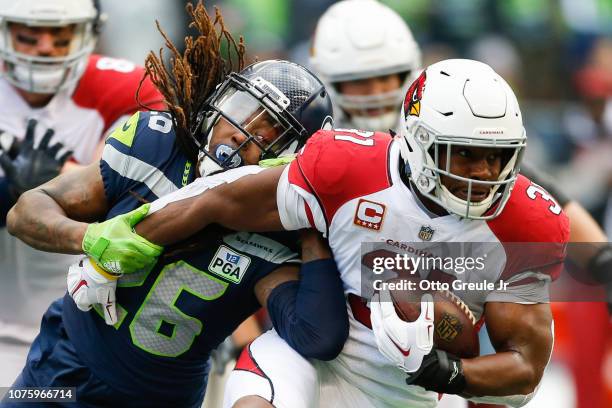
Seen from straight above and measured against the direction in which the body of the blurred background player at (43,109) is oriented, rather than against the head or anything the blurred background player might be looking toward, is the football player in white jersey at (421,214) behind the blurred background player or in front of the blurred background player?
in front

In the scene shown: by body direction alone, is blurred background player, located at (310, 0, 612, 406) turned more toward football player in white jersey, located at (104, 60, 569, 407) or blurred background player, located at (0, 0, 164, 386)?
the football player in white jersey

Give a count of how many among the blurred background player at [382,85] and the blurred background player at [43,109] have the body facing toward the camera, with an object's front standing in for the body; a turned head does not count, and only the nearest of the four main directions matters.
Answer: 2

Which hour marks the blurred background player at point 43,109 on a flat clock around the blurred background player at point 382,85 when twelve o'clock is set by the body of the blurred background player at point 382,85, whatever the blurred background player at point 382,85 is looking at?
the blurred background player at point 43,109 is roughly at 2 o'clock from the blurred background player at point 382,85.

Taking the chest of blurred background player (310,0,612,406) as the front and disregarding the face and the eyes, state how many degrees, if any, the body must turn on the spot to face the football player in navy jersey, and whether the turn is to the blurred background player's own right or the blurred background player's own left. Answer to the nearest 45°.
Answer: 0° — they already face them

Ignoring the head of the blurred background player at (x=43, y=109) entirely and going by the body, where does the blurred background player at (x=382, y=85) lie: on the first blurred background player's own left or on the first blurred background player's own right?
on the first blurred background player's own left

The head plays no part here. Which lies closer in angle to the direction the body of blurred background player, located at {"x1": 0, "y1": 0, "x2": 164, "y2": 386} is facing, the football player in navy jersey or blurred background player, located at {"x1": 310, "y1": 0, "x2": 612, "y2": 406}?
the football player in navy jersey

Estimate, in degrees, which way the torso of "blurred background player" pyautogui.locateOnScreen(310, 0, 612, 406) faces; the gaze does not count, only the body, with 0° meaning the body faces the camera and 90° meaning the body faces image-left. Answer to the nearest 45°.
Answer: approximately 0°

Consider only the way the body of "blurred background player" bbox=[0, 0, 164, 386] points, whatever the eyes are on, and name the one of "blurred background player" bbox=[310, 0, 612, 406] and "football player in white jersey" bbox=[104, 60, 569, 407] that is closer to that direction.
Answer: the football player in white jersey
